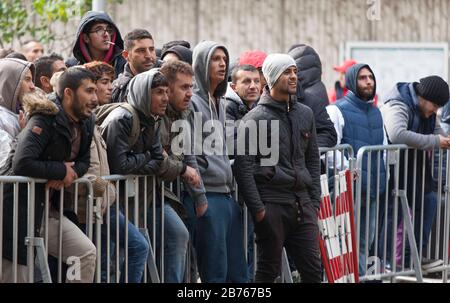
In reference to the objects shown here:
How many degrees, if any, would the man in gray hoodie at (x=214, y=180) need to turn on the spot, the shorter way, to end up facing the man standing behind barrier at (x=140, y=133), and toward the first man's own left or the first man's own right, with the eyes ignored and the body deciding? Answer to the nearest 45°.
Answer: approximately 90° to the first man's own right

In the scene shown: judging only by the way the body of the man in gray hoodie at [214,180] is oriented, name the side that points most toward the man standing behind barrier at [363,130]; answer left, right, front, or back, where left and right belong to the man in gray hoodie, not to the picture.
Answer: left

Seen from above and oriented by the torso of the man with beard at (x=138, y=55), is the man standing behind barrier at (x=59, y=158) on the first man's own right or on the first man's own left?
on the first man's own right

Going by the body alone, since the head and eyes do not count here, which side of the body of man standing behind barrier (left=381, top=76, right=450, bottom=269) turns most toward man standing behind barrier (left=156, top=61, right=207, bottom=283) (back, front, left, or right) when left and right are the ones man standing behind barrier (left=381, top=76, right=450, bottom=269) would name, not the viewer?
right

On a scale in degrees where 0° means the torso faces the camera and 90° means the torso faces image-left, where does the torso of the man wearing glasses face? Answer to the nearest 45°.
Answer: approximately 315°
